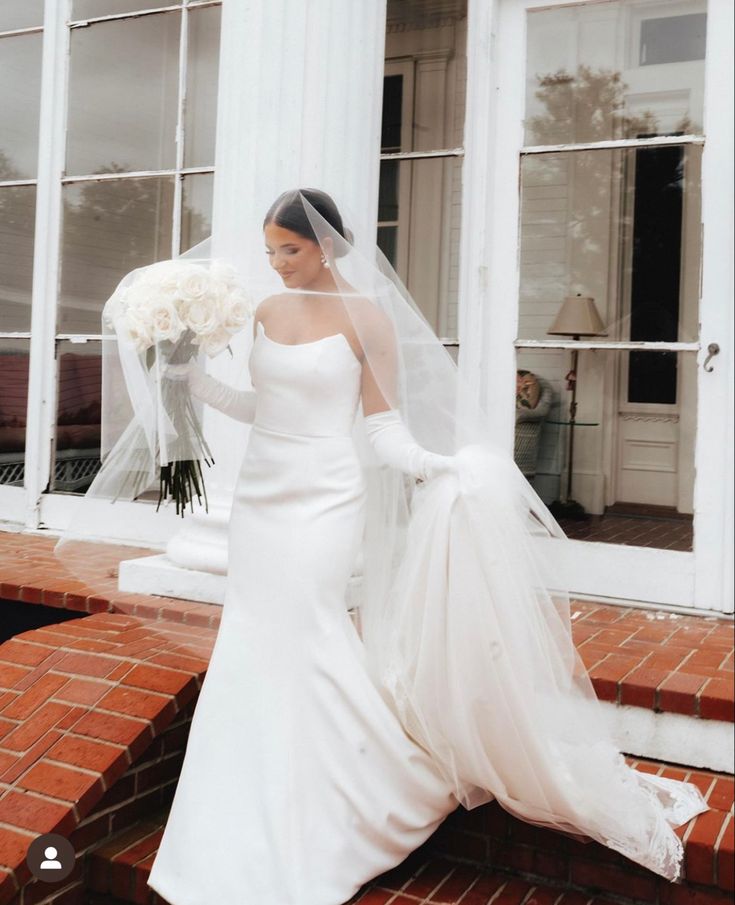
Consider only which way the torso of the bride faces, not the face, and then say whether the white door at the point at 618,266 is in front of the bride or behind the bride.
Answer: behind

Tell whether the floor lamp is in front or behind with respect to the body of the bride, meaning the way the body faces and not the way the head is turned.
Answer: behind

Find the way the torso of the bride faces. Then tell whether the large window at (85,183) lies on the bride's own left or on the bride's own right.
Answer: on the bride's own right

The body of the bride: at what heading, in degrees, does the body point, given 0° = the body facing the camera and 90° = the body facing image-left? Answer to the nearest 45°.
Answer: approximately 45°

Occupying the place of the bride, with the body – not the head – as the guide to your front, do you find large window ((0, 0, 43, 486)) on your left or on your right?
on your right

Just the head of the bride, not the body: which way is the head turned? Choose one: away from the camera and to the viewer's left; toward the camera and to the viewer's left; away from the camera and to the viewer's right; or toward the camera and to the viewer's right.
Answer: toward the camera and to the viewer's left

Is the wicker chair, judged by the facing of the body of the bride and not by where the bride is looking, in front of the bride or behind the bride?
behind
